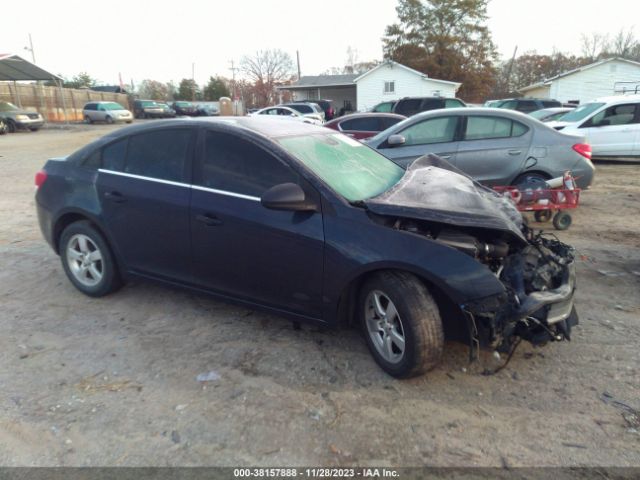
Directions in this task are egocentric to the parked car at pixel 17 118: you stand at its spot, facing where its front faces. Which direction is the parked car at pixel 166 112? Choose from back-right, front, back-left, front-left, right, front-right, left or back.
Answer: left

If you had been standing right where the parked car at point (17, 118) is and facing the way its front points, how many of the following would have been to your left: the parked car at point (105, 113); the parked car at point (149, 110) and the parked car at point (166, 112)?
3

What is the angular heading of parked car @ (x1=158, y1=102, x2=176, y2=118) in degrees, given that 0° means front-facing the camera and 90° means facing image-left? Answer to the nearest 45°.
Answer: approximately 315°

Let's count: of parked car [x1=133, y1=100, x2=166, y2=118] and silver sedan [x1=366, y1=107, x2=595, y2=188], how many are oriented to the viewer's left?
1

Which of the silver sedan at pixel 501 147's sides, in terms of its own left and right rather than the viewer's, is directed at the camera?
left

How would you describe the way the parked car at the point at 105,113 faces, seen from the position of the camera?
facing the viewer and to the right of the viewer

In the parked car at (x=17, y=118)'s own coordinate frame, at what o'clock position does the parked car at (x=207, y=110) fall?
the parked car at (x=207, y=110) is roughly at 9 o'clock from the parked car at (x=17, y=118).

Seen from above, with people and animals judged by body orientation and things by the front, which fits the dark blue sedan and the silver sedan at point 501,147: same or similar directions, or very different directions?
very different directions

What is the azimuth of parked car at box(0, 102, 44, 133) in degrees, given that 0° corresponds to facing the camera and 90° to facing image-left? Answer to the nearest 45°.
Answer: approximately 315°

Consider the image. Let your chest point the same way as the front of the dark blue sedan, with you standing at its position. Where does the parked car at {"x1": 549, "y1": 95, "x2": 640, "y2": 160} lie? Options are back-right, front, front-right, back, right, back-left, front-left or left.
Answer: left

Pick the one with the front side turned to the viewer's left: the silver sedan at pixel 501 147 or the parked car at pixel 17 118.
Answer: the silver sedan

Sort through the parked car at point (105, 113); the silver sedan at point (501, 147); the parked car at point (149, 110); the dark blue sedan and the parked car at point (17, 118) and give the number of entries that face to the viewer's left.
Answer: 1

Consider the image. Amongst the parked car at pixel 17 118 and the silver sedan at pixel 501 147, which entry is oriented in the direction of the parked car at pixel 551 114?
the parked car at pixel 17 118

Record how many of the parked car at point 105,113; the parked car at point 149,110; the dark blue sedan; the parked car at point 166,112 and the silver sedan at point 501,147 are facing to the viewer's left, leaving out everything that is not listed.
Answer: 1
